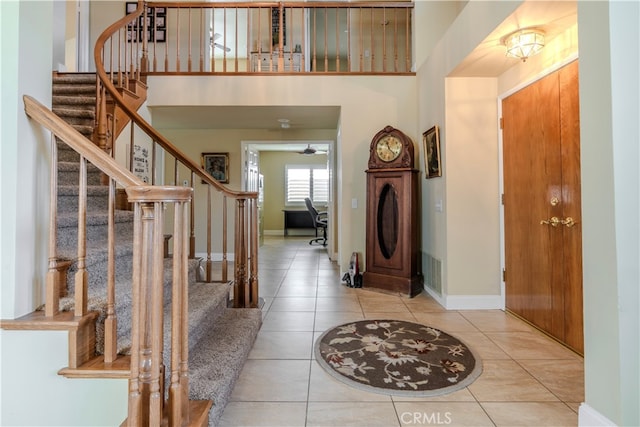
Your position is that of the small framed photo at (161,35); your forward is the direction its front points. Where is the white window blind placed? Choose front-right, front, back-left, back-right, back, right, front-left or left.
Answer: back-left

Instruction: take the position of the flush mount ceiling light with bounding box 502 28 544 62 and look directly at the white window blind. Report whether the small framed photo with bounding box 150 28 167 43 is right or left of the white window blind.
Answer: left

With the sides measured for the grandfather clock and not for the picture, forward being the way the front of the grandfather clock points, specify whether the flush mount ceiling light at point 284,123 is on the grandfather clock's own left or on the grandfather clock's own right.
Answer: on the grandfather clock's own right

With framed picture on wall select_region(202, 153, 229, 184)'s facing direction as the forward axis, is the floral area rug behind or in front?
in front

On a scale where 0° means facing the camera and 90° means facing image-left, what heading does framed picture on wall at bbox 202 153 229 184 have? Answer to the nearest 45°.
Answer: approximately 0°

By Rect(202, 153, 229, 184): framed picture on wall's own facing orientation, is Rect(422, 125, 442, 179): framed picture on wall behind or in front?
in front

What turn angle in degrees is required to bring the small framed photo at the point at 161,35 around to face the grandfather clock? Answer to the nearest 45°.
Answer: approximately 45° to its left

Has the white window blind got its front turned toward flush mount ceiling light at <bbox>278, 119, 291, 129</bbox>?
yes
